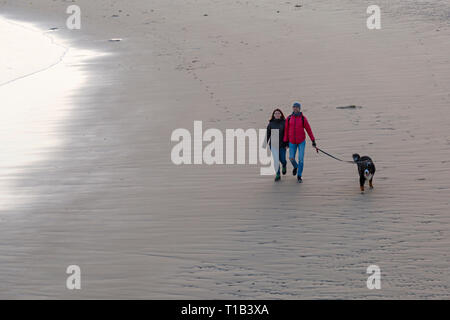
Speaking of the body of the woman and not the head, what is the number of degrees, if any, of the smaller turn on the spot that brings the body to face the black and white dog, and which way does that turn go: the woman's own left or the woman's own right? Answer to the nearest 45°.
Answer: approximately 45° to the woman's own left

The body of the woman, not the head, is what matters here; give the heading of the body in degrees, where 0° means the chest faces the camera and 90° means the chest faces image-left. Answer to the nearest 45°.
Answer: approximately 0°

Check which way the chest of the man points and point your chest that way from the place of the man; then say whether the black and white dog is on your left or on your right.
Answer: on your left

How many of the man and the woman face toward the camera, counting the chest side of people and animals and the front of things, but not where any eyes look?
2

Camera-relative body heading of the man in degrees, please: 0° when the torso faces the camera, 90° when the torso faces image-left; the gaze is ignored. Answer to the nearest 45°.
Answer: approximately 0°

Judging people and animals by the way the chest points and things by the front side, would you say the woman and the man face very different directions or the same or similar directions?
same or similar directions
